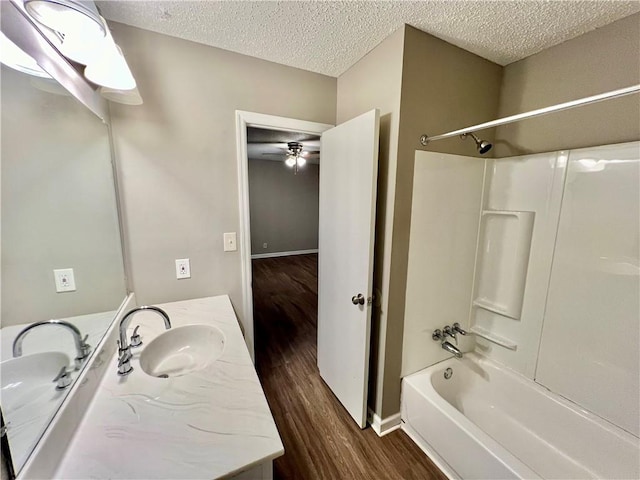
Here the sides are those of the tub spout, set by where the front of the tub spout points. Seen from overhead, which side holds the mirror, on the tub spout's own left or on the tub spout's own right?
on the tub spout's own right

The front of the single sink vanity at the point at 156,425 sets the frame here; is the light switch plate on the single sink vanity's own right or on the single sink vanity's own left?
on the single sink vanity's own left

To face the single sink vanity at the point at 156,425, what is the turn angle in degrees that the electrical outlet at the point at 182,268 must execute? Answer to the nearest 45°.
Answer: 0° — it already faces it

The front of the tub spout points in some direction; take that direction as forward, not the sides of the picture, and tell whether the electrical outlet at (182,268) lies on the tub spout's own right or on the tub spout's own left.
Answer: on the tub spout's own right

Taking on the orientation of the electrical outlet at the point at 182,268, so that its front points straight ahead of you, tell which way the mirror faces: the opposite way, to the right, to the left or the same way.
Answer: to the left

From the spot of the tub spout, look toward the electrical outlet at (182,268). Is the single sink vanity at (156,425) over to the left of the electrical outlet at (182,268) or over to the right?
left

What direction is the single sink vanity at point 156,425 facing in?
to the viewer's right

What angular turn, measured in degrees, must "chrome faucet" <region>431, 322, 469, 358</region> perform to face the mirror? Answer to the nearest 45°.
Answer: approximately 90° to its right

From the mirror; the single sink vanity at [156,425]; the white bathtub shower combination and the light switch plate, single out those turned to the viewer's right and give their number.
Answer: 2

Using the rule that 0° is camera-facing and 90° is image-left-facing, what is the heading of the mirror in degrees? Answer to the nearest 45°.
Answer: approximately 270°

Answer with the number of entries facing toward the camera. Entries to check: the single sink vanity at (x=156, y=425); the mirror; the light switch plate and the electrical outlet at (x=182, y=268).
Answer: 2
